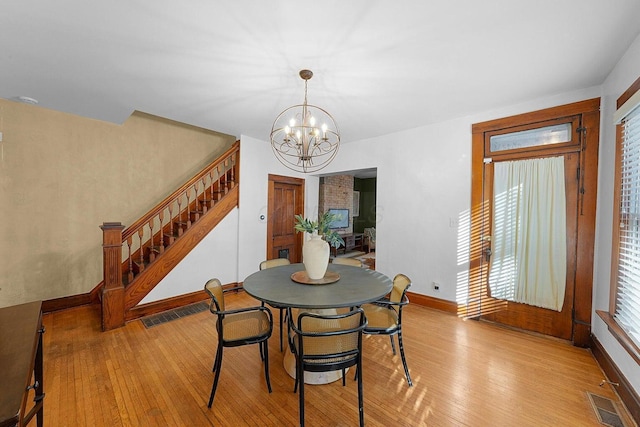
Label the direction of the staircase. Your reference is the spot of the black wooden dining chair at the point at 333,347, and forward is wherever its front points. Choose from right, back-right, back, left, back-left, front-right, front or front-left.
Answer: front-left

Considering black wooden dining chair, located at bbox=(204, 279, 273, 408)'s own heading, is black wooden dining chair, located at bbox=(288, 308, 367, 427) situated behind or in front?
in front

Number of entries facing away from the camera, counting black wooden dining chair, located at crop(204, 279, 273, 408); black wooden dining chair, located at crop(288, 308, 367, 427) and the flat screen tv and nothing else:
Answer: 1

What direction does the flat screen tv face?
toward the camera

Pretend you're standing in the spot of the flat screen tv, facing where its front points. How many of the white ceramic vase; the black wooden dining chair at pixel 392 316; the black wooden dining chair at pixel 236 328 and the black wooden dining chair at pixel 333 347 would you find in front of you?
4

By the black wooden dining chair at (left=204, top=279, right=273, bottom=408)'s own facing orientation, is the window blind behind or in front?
in front

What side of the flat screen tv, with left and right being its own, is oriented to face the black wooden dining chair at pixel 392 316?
front

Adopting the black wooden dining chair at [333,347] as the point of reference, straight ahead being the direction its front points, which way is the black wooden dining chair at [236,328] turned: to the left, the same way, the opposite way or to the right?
to the right

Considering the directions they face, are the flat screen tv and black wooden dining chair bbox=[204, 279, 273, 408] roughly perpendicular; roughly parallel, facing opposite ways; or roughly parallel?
roughly perpendicular

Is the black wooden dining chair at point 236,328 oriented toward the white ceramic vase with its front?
yes

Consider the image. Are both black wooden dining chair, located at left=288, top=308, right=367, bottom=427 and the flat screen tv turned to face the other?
yes

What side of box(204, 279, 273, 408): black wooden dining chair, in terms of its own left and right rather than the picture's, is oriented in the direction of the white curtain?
front

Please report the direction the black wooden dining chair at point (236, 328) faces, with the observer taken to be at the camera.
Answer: facing to the right of the viewer

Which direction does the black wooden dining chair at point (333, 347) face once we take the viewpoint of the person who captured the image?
facing away from the viewer

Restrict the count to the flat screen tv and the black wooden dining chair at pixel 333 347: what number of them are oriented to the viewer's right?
0
